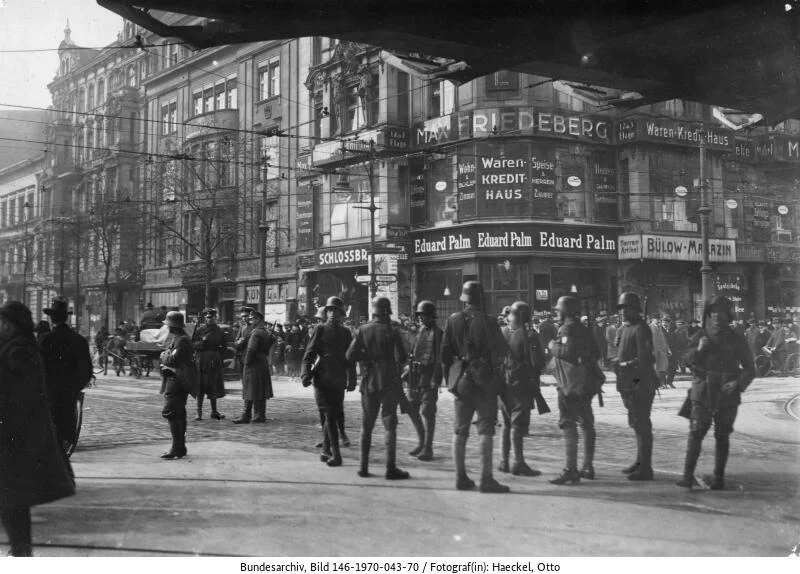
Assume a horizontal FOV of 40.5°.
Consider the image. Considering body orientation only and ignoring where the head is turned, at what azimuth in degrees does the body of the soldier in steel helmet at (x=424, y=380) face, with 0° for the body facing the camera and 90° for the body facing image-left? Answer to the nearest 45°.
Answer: approximately 45°

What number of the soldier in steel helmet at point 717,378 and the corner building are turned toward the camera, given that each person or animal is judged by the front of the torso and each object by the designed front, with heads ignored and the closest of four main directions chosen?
2

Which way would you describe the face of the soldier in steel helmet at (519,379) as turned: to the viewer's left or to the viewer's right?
to the viewer's left

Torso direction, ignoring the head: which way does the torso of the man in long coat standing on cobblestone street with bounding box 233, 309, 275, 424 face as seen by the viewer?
to the viewer's left

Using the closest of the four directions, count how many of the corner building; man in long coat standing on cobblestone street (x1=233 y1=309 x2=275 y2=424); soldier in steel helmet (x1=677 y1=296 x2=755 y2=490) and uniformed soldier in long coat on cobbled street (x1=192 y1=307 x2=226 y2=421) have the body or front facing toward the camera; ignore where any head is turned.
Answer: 3

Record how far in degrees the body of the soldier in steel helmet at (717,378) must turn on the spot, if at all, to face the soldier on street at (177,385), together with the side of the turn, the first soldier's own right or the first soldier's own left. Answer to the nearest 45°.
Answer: approximately 90° to the first soldier's own right

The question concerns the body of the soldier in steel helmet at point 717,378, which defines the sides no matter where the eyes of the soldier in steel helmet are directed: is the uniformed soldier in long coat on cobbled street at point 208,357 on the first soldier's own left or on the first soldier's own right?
on the first soldier's own right

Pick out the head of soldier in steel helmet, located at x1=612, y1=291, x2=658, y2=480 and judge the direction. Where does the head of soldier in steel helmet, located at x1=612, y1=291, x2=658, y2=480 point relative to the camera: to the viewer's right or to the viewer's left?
to the viewer's left

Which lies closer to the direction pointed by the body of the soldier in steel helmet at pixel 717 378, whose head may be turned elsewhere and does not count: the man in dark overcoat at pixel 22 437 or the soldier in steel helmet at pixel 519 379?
the man in dark overcoat

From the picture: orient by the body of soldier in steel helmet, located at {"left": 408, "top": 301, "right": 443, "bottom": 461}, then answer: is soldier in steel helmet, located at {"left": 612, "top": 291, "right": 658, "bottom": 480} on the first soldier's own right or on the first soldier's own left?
on the first soldier's own left
